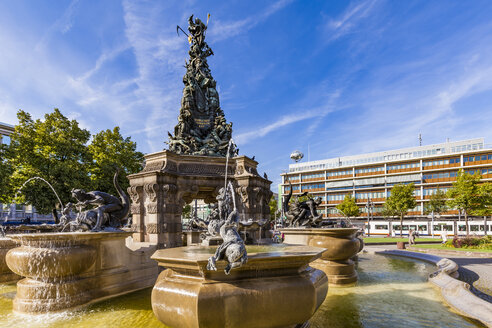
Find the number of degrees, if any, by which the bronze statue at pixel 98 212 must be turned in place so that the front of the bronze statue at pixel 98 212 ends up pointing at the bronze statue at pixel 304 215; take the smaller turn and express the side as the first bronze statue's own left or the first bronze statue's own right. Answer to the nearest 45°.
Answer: approximately 180°

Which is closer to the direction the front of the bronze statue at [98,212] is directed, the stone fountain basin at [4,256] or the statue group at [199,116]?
the stone fountain basin

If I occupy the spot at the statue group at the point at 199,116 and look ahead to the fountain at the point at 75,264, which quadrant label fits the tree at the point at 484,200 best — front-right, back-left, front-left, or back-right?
back-left

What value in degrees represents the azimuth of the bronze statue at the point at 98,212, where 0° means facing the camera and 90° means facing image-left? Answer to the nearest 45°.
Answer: approximately 90°

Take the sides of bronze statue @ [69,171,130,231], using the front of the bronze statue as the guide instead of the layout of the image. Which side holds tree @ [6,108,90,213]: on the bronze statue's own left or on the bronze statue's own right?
on the bronze statue's own right

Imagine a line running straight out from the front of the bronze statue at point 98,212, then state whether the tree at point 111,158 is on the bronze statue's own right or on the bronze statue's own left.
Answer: on the bronze statue's own right

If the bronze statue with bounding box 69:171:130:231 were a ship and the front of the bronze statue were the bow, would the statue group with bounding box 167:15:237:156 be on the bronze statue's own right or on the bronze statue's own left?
on the bronze statue's own right

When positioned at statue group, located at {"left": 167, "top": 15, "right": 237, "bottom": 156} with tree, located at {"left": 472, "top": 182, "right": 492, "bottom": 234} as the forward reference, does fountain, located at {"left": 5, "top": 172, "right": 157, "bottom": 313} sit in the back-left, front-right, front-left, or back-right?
back-right
